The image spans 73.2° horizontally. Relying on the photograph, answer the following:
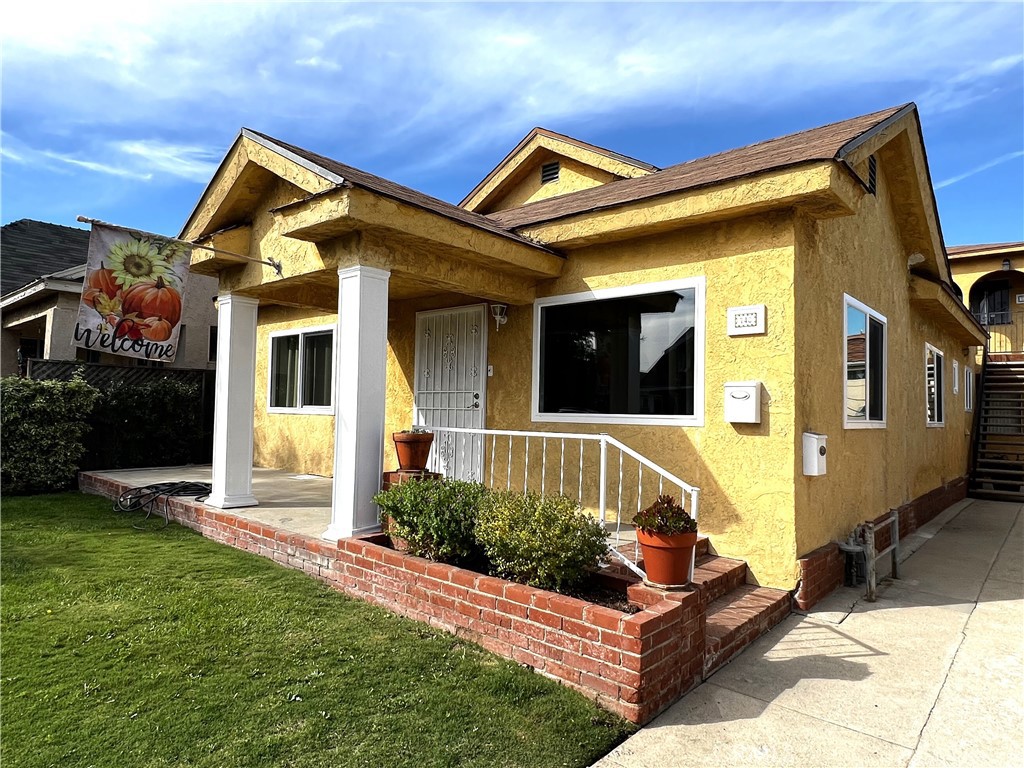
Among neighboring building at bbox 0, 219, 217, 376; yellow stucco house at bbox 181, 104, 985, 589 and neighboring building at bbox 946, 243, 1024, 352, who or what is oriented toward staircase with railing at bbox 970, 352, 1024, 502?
neighboring building at bbox 946, 243, 1024, 352

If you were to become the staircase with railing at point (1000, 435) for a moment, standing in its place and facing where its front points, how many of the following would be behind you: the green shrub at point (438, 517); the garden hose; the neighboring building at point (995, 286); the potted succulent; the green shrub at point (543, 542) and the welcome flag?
1

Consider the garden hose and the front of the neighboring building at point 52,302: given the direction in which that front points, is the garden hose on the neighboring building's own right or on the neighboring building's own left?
on the neighboring building's own left

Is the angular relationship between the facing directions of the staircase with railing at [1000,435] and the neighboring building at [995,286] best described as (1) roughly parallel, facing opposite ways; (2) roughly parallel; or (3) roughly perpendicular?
roughly parallel

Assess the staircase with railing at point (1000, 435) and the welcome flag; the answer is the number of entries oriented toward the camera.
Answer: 2

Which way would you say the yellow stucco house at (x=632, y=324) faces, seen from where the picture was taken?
facing the viewer and to the left of the viewer

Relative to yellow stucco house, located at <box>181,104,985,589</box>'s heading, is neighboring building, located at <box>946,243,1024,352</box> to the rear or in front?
to the rear

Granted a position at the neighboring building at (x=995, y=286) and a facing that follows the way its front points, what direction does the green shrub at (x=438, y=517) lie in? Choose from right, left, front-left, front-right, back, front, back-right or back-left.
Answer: front

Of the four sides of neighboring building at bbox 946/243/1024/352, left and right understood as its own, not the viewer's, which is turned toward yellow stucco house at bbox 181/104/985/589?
front

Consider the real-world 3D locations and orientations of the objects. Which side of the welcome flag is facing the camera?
front

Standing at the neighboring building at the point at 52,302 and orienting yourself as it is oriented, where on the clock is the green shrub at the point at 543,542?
The green shrub is roughly at 10 o'clock from the neighboring building.

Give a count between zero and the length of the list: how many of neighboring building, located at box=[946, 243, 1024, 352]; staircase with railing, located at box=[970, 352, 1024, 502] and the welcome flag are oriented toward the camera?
3

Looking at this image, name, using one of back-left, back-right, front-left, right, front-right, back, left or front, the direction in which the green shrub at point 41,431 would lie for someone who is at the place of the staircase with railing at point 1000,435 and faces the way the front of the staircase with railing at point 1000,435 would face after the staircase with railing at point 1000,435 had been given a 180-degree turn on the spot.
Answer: back-left
